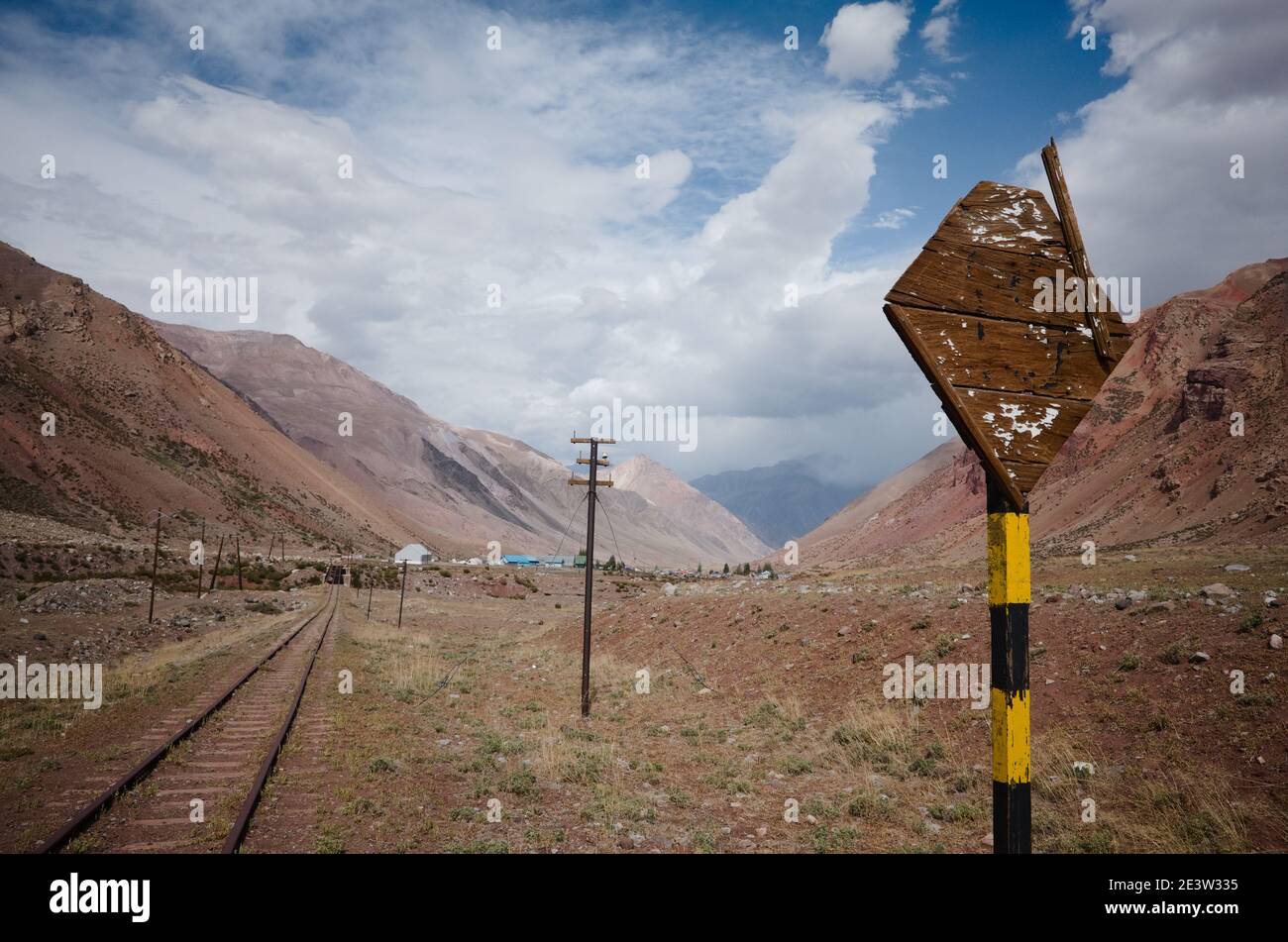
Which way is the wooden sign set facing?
toward the camera
